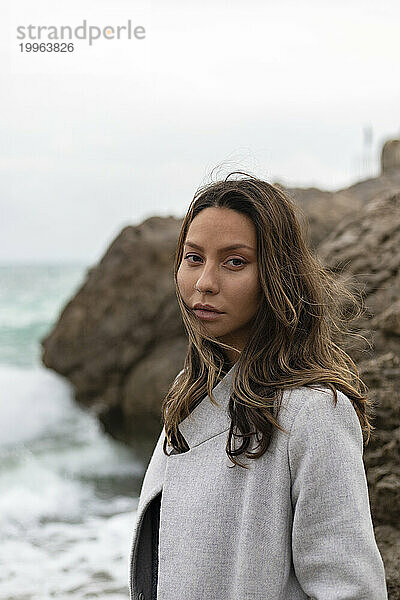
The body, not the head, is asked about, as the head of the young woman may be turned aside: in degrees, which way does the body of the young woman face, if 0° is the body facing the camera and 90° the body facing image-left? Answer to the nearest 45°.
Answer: approximately 45°
